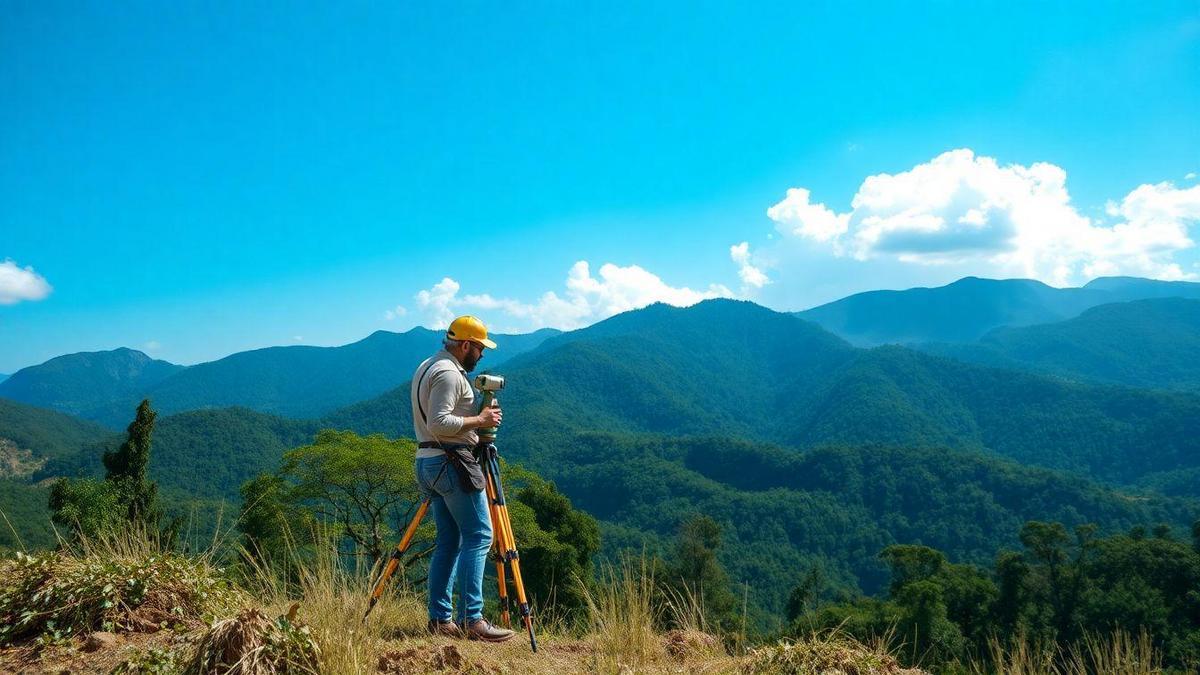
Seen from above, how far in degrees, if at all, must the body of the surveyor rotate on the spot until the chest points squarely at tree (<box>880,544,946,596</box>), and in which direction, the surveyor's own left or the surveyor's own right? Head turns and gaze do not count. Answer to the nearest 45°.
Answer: approximately 45° to the surveyor's own left

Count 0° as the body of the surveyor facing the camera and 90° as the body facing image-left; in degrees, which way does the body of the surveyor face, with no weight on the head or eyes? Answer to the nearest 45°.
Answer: approximately 270°

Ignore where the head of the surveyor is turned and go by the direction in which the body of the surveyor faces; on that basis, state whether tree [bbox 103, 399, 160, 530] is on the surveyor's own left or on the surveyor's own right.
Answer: on the surveyor's own left

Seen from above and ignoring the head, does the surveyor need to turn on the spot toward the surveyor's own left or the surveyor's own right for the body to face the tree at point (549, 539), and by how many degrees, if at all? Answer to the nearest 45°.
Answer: approximately 90° to the surveyor's own left

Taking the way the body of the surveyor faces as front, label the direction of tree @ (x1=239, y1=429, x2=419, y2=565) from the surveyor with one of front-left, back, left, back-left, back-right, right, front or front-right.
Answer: left
